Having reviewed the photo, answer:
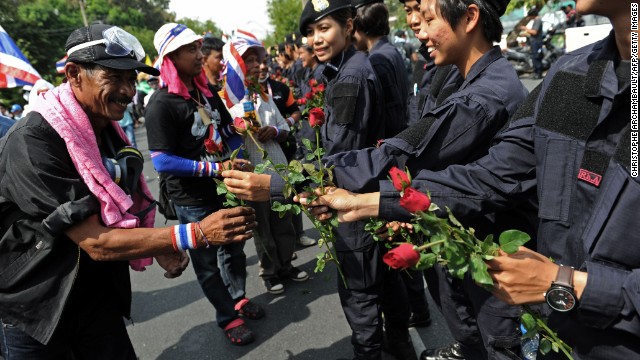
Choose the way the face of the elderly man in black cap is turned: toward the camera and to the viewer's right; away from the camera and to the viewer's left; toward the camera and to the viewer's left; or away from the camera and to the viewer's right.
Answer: toward the camera and to the viewer's right

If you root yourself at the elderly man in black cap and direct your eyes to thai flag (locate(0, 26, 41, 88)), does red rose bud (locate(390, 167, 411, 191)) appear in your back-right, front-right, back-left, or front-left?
back-right
